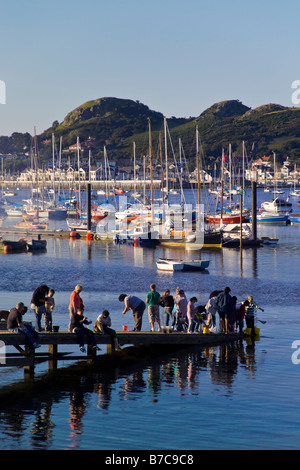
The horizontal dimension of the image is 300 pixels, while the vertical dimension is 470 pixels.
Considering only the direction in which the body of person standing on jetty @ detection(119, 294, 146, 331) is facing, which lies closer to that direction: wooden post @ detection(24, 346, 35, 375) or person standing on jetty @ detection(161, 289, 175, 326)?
the wooden post

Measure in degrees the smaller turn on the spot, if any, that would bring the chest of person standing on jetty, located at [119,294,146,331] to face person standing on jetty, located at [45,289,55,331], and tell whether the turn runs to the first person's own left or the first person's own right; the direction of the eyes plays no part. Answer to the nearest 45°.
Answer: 0° — they already face them

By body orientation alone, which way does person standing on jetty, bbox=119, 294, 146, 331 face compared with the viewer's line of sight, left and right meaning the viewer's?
facing to the left of the viewer

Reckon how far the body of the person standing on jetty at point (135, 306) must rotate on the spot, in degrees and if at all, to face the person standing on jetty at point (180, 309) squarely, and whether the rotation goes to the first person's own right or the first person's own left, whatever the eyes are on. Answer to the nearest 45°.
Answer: approximately 135° to the first person's own right
